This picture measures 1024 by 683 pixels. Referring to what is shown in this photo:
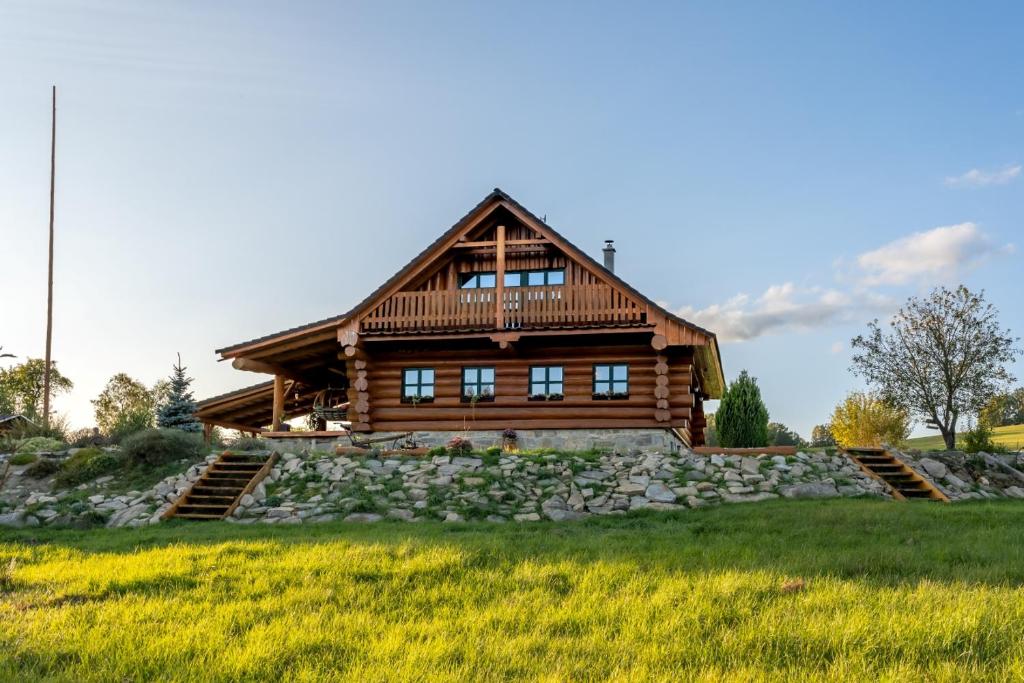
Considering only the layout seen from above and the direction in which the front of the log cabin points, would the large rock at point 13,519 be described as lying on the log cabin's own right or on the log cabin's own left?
on the log cabin's own right

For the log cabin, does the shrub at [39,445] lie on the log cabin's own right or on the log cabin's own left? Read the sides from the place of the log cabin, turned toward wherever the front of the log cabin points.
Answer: on the log cabin's own right

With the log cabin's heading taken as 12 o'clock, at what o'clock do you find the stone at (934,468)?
The stone is roughly at 10 o'clock from the log cabin.

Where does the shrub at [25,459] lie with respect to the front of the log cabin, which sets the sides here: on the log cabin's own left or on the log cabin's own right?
on the log cabin's own right

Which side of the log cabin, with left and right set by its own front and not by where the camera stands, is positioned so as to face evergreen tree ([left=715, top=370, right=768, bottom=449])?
left

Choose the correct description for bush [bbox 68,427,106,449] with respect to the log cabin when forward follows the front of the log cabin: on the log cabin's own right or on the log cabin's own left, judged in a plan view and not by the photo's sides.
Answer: on the log cabin's own right

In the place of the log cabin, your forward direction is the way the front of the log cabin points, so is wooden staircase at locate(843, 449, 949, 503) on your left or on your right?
on your left

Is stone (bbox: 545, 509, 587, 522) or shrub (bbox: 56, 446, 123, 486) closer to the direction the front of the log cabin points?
the stone

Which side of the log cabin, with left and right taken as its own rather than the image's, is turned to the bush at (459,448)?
front

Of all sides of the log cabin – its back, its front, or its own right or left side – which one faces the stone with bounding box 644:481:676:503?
front

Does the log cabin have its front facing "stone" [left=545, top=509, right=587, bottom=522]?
yes

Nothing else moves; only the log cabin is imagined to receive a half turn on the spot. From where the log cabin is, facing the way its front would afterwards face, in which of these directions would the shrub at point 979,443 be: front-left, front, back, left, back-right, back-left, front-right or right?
right

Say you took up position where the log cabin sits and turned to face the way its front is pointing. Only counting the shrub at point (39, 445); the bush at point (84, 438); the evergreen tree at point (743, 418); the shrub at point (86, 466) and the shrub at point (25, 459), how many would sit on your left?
1

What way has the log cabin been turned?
toward the camera

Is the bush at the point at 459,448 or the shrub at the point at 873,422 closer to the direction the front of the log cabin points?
the bush
